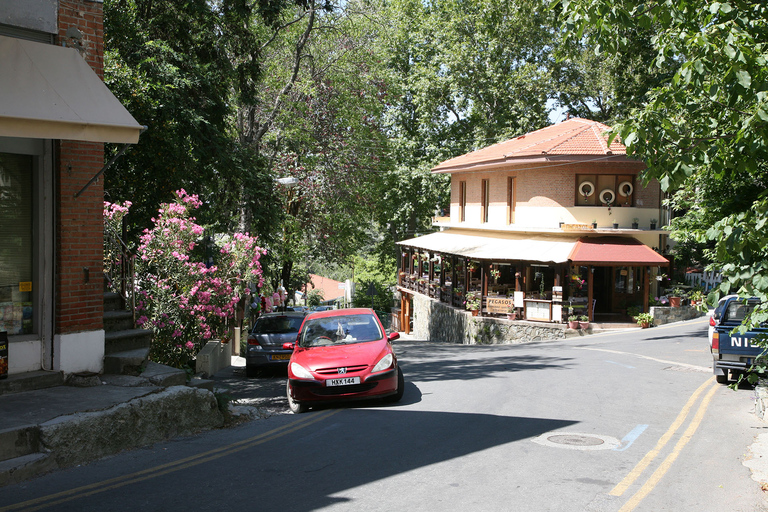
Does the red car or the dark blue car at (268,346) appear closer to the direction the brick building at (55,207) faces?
the red car

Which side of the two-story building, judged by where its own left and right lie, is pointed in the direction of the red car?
front

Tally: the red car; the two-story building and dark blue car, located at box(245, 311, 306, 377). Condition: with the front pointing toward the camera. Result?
2

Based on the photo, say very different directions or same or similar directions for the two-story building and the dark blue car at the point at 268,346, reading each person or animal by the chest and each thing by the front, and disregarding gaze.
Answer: very different directions

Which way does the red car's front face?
toward the camera

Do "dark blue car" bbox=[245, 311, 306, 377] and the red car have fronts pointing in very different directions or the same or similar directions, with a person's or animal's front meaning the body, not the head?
very different directions

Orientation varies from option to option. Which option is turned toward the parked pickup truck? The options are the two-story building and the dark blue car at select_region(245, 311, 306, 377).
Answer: the two-story building

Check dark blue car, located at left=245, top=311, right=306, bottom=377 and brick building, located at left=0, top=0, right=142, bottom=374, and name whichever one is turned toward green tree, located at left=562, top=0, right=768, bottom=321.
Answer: the brick building

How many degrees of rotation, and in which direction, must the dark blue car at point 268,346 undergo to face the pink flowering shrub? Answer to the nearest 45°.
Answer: approximately 135° to its left

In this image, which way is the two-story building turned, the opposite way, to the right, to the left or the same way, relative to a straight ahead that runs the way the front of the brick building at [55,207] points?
to the right

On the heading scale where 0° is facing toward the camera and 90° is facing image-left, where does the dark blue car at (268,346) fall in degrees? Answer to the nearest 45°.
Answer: approximately 180°

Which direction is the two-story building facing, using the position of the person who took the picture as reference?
facing the viewer

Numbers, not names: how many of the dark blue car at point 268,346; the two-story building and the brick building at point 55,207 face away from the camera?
1
